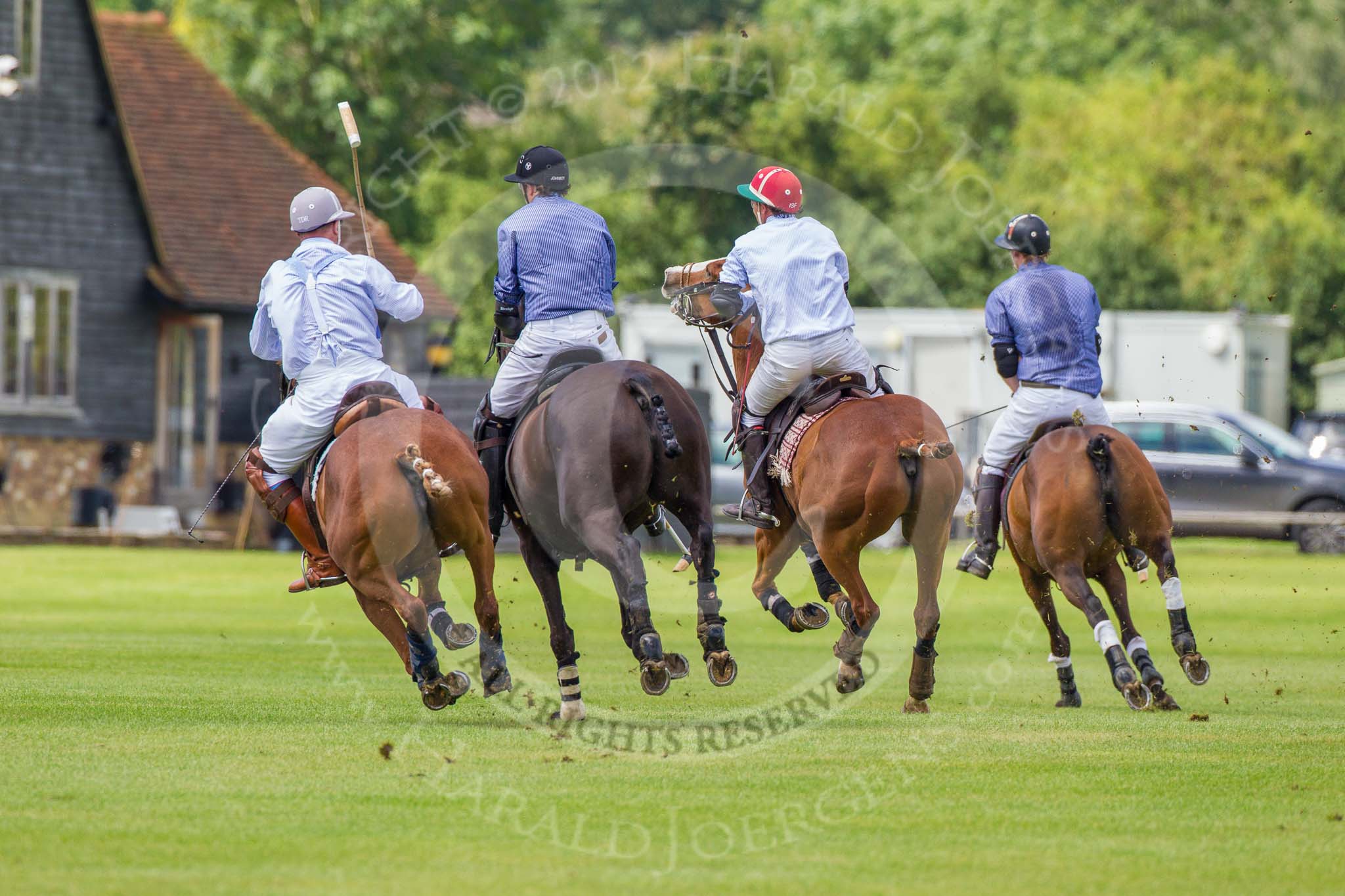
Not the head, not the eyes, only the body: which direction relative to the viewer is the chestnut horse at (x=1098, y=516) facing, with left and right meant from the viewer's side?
facing away from the viewer and to the left of the viewer

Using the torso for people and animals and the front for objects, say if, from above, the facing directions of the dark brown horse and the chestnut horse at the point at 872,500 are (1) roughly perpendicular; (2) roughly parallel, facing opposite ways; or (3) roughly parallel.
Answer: roughly parallel

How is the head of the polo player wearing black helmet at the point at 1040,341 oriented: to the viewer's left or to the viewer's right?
to the viewer's left

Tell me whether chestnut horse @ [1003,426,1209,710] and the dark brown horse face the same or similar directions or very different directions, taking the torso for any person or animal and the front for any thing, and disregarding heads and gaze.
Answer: same or similar directions

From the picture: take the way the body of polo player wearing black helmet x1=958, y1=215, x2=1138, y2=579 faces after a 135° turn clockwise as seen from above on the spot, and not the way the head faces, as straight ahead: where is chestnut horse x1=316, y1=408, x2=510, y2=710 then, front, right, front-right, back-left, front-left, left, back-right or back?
back-right

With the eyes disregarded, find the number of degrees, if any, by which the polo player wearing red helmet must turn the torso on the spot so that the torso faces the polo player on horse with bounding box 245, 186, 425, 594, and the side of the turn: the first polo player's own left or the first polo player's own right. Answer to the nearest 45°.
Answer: approximately 45° to the first polo player's own left

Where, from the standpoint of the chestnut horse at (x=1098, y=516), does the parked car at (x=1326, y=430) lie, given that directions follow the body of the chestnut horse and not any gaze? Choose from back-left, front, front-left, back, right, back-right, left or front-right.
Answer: front-right

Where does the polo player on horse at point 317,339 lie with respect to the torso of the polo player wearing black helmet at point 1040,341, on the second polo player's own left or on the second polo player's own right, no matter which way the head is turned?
on the second polo player's own left

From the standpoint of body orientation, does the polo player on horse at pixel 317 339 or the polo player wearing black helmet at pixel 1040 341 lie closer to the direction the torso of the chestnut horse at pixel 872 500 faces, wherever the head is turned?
the polo player on horse

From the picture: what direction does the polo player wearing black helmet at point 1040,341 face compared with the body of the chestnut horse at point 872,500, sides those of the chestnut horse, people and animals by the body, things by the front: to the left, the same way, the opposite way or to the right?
the same way

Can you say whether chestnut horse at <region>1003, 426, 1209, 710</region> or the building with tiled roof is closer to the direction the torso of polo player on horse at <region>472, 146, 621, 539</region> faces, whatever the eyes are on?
the building with tiled roof

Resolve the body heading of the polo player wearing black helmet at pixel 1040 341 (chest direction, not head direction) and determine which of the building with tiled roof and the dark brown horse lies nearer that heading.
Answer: the building with tiled roof

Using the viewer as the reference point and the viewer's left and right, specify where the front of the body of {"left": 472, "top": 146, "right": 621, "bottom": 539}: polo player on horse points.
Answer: facing away from the viewer and to the left of the viewer

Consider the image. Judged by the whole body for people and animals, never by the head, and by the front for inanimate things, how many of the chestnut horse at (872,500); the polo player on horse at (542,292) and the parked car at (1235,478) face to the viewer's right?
1

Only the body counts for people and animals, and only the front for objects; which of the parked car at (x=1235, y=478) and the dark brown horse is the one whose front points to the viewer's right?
the parked car

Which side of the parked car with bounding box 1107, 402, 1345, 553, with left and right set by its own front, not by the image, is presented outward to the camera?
right

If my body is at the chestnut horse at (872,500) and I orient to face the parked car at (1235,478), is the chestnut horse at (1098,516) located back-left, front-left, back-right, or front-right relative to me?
front-right

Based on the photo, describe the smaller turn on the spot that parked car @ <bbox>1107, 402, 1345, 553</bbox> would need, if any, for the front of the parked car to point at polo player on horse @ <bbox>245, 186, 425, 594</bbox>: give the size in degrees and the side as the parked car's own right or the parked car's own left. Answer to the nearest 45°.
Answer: approximately 90° to the parked car's own right

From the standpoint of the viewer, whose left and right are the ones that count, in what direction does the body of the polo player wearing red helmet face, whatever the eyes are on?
facing away from the viewer and to the left of the viewer

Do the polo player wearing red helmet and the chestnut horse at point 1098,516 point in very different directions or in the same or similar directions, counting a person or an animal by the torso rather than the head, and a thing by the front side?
same or similar directions

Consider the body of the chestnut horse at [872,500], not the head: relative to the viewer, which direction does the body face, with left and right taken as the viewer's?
facing away from the viewer and to the left of the viewer
